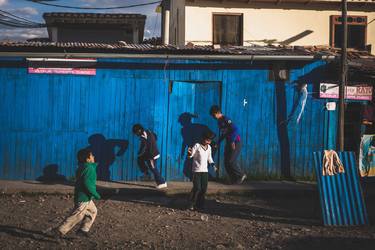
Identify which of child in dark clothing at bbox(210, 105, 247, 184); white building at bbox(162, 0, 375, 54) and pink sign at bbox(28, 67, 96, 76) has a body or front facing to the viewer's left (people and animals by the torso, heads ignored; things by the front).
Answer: the child in dark clothing

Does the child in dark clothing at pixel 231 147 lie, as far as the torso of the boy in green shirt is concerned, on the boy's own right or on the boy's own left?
on the boy's own left

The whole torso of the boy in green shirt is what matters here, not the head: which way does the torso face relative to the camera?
to the viewer's right

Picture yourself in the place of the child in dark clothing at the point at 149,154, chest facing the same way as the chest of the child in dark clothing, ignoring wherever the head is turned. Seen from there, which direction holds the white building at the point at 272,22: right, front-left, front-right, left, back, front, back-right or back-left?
back

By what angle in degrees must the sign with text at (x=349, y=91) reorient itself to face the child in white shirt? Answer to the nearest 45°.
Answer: approximately 45° to its right

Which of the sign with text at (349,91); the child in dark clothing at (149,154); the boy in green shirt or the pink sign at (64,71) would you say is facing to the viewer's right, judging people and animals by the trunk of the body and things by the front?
the boy in green shirt

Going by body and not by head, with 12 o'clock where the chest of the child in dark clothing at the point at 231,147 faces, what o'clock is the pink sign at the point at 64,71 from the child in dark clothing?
The pink sign is roughly at 12 o'clock from the child in dark clothing.

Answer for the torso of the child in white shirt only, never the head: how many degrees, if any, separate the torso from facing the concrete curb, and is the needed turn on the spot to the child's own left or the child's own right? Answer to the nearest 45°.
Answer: approximately 180°

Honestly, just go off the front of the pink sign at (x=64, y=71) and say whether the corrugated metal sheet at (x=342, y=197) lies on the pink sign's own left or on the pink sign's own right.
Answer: on the pink sign's own left
